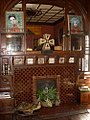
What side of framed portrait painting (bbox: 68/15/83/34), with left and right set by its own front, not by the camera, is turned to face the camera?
front

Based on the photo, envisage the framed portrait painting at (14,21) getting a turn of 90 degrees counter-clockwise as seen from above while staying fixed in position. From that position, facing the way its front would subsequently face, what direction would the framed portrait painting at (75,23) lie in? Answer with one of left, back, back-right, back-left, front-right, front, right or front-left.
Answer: front

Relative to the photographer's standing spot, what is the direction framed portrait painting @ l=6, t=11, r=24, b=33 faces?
facing the viewer
